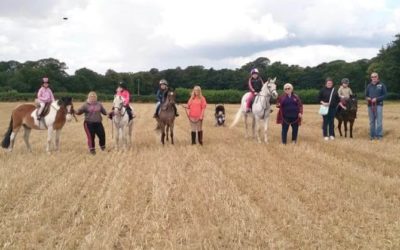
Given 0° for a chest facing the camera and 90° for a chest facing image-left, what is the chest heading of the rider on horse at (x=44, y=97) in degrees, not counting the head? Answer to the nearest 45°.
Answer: approximately 315°

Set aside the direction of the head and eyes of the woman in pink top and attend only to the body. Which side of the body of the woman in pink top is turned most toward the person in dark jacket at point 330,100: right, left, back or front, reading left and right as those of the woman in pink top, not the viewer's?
left

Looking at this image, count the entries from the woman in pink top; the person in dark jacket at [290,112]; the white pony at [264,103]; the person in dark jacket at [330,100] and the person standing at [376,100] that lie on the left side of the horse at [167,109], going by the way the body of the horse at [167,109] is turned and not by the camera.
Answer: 5

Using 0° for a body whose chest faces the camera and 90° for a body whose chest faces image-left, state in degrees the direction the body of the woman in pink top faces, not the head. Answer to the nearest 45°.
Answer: approximately 0°

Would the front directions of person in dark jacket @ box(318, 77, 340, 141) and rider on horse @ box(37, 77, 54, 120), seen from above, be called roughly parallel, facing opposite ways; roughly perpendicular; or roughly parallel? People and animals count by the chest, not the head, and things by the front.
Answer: roughly perpendicular
